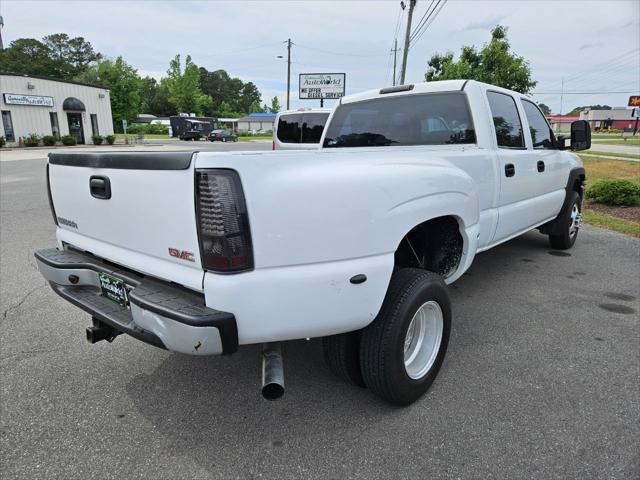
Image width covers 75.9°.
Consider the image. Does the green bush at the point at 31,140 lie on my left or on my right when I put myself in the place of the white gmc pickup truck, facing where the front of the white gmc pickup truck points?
on my left

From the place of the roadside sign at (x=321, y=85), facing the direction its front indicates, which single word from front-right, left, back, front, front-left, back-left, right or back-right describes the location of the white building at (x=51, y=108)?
right

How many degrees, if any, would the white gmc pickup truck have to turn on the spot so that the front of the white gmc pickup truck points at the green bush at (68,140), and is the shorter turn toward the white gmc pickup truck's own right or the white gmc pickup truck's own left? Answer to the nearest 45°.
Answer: approximately 90° to the white gmc pickup truck's own left

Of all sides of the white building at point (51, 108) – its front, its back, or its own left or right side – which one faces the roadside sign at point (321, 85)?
front

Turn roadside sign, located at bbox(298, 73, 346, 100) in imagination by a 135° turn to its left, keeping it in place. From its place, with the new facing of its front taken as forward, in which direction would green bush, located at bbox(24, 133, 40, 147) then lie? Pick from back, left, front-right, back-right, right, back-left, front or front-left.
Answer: back-left

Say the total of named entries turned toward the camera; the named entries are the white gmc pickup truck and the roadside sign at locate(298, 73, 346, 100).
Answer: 1

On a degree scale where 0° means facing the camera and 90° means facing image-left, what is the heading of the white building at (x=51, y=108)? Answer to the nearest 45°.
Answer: approximately 315°

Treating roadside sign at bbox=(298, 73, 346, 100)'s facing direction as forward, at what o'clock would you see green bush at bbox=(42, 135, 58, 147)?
The green bush is roughly at 3 o'clock from the roadside sign.

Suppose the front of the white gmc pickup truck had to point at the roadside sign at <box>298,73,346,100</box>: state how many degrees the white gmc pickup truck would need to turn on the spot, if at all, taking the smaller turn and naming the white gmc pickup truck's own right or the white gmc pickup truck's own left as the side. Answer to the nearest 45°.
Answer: approximately 45° to the white gmc pickup truck's own left

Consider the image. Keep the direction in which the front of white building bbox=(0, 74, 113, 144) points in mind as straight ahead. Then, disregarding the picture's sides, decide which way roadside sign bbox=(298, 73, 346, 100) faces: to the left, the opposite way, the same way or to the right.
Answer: to the right

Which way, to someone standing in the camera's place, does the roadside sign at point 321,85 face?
facing the viewer

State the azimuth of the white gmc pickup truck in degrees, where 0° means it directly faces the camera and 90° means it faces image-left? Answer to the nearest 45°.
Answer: approximately 225°

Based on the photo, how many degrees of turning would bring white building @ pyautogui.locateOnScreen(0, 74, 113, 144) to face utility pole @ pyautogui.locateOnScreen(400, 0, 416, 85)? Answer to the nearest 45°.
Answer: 0° — it already faces it

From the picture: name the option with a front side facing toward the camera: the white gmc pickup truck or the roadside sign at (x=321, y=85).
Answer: the roadside sign
